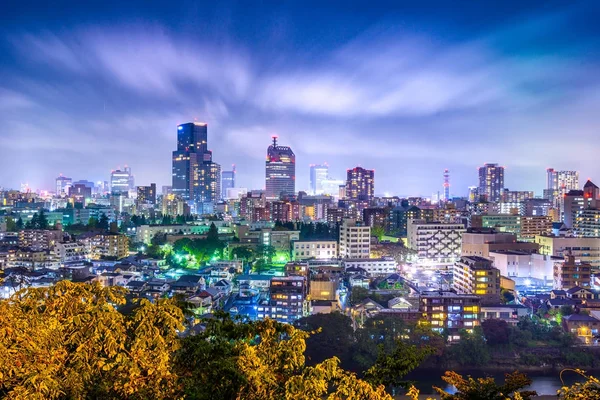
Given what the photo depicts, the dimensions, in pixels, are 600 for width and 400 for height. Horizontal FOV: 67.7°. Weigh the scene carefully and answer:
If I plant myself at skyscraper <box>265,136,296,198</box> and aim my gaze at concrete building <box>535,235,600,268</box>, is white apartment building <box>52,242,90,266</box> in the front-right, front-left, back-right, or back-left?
front-right

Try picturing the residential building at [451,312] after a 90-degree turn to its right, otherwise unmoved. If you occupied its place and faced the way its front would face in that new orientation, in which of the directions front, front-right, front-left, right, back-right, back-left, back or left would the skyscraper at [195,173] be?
front-right

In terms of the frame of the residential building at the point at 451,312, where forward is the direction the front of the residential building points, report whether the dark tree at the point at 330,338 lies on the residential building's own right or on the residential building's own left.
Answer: on the residential building's own right

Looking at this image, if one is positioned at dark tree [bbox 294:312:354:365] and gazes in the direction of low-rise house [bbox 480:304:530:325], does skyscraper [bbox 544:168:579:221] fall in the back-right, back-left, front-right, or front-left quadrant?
front-left

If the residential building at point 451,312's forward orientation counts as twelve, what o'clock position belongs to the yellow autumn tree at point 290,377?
The yellow autumn tree is roughly at 12 o'clock from the residential building.

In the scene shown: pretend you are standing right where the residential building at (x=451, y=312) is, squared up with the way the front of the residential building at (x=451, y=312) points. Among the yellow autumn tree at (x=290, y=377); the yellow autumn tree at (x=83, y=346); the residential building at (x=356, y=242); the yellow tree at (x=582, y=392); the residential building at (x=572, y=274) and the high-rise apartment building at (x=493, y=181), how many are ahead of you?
3

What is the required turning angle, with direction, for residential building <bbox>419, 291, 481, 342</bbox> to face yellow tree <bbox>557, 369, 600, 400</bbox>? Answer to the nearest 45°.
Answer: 0° — it already faces it

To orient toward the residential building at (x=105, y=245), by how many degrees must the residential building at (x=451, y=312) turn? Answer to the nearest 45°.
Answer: approximately 90° to its right

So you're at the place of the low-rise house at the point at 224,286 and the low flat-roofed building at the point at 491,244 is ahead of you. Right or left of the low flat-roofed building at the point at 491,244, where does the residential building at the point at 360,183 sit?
left

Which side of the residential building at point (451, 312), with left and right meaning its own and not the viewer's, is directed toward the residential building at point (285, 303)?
right

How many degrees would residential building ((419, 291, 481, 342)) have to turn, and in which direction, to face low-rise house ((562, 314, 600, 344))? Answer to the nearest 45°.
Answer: approximately 90° to its left

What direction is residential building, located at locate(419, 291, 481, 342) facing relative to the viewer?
toward the camera

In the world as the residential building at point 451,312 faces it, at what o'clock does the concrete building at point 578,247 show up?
The concrete building is roughly at 7 o'clock from the residential building.

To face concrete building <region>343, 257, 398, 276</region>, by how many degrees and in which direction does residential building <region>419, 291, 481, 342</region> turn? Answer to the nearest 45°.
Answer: approximately 135° to its right

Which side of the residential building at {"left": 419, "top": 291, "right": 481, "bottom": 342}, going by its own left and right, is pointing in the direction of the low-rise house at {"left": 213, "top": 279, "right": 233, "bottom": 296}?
right

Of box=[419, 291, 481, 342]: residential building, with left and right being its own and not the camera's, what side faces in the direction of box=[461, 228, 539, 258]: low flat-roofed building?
back

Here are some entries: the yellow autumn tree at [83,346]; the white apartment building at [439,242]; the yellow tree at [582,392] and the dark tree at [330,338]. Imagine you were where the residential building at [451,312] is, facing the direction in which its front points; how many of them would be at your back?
1

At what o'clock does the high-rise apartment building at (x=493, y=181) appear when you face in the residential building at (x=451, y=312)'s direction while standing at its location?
The high-rise apartment building is roughly at 6 o'clock from the residential building.

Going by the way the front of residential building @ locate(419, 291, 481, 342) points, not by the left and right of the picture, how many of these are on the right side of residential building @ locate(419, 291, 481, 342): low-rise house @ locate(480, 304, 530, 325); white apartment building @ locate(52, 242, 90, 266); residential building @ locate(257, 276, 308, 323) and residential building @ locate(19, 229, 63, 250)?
3

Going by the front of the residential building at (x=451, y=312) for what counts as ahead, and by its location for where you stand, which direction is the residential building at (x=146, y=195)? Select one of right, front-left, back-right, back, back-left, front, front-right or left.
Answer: back-right

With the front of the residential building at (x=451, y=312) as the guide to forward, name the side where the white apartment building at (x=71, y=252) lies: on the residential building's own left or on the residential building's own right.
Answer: on the residential building's own right
